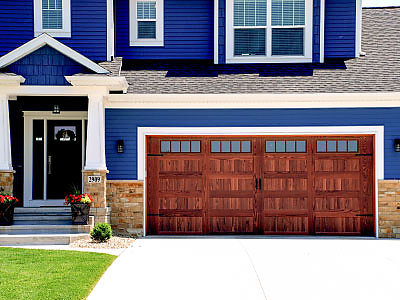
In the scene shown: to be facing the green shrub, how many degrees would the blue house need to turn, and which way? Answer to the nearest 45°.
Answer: approximately 45° to its right

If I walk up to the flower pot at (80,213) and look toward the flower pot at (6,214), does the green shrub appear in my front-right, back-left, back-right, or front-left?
back-left

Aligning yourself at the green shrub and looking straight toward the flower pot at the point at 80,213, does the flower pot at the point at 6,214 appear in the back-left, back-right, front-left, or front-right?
front-left

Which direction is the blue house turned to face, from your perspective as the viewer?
facing the viewer

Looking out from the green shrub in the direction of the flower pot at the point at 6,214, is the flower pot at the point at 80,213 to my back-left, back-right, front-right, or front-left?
front-right
